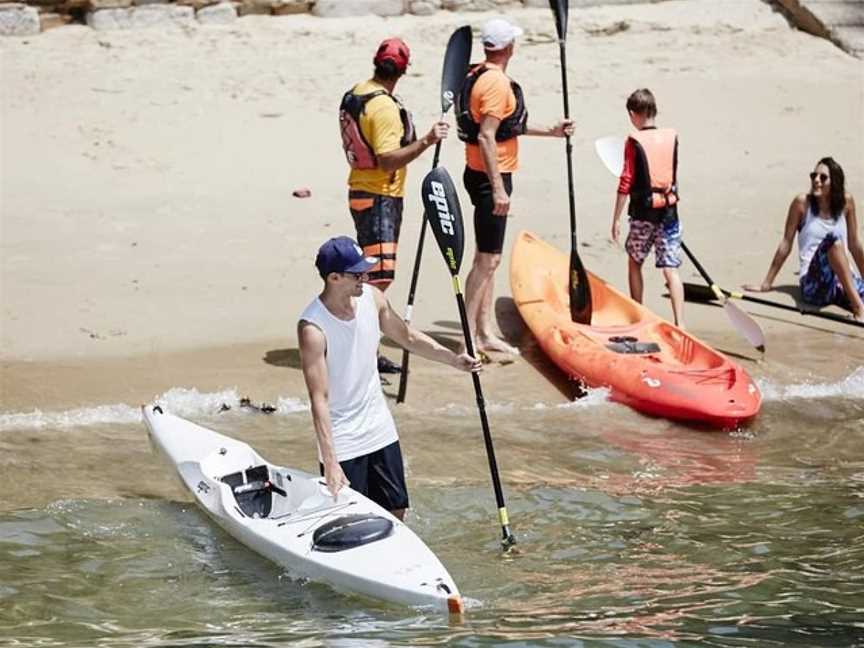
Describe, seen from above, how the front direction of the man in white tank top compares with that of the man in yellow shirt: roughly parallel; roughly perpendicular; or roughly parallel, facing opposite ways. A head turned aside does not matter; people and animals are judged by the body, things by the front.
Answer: roughly perpendicular

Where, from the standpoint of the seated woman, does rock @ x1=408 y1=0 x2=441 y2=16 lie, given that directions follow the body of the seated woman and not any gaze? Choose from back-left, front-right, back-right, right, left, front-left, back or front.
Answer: back-right

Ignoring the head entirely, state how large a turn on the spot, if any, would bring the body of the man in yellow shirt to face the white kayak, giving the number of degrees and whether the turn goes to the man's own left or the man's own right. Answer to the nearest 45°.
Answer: approximately 135° to the man's own right

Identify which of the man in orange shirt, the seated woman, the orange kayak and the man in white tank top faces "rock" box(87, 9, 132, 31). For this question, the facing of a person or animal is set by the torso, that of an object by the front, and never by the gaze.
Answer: the orange kayak

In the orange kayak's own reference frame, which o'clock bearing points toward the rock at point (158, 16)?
The rock is roughly at 12 o'clock from the orange kayak.

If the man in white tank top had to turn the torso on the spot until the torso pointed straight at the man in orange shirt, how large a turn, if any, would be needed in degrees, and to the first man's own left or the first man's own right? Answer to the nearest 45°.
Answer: approximately 135° to the first man's own left
